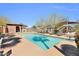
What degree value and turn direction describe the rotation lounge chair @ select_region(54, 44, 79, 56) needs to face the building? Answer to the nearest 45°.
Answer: approximately 45° to its left

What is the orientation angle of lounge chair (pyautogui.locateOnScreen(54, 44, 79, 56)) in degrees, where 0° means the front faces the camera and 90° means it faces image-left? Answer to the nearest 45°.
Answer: approximately 135°

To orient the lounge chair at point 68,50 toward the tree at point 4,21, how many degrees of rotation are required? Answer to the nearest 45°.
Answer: approximately 45° to its left

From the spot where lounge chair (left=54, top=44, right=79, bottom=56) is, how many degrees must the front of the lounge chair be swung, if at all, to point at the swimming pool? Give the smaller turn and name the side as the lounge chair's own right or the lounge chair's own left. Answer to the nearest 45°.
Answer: approximately 45° to the lounge chair's own left
